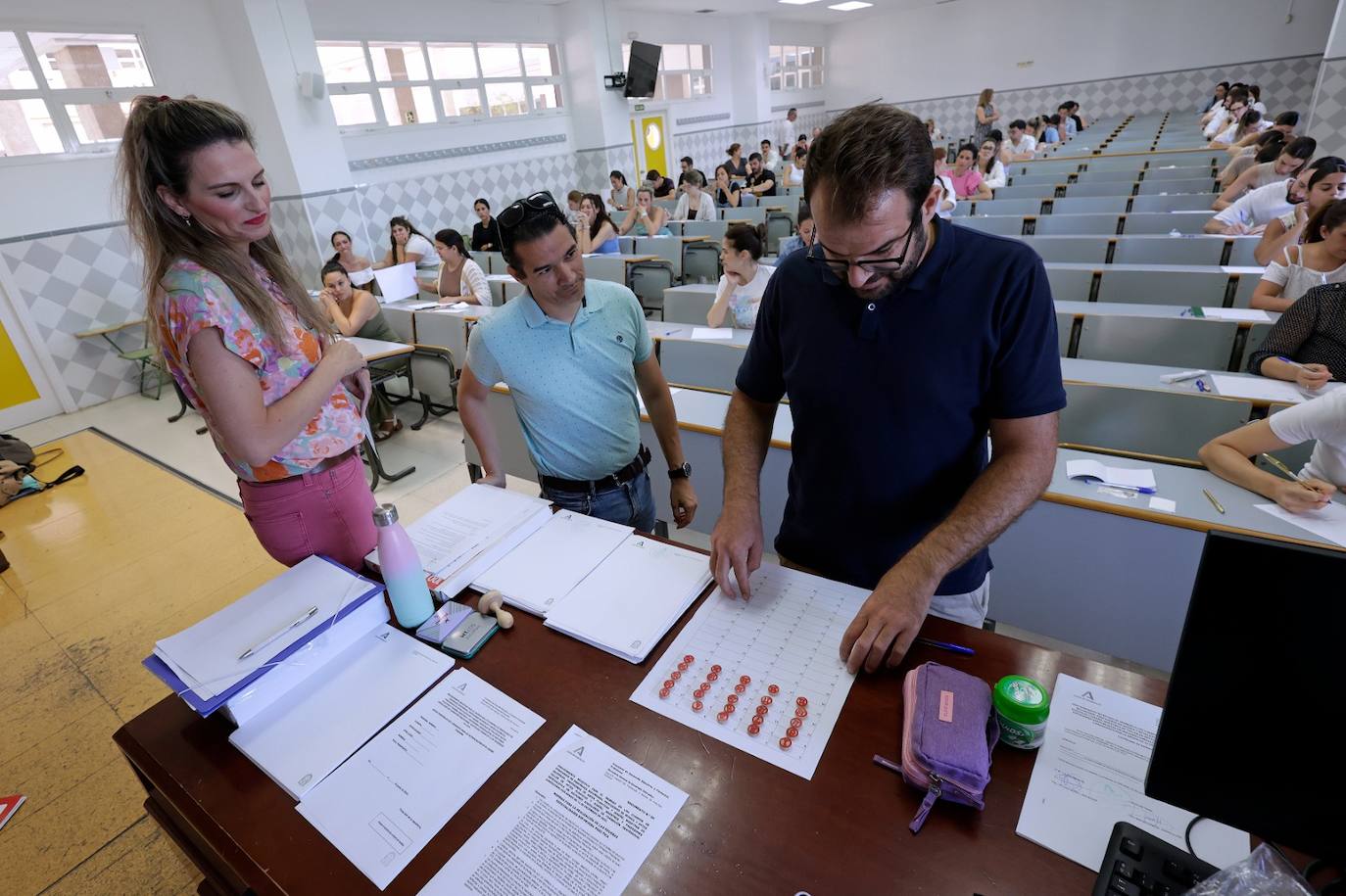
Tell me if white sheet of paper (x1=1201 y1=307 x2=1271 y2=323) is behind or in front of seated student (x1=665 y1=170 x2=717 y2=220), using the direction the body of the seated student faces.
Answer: in front

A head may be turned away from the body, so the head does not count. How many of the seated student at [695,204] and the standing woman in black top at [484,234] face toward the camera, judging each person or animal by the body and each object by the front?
2

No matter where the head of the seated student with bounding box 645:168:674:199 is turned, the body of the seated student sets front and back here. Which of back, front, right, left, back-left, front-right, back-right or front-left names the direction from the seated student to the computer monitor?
front-left

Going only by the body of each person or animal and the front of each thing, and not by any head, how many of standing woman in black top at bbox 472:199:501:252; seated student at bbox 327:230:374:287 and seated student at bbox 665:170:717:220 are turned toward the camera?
3

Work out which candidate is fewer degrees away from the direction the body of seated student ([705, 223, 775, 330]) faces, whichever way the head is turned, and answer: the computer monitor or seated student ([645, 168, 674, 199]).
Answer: the computer monitor

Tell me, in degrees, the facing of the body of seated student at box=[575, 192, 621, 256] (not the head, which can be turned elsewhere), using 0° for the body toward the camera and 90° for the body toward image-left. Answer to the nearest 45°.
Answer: approximately 45°

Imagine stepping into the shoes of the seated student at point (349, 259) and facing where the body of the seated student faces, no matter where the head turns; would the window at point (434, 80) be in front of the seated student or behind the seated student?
behind

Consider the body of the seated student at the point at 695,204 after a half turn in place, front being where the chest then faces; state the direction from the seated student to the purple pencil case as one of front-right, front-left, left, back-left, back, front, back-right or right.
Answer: back

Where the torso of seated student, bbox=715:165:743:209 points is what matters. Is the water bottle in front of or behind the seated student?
in front

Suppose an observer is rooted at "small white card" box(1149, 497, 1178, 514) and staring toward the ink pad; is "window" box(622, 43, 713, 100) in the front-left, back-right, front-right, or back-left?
back-right
